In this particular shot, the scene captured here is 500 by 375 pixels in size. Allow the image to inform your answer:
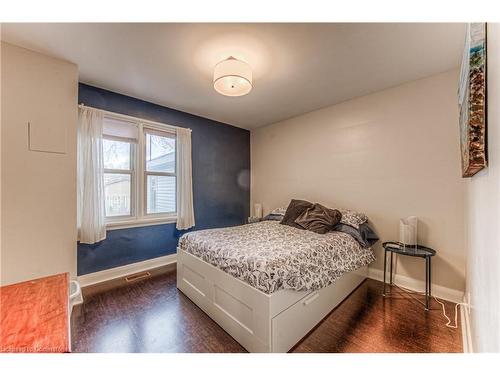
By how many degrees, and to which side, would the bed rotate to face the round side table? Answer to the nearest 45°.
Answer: approximately 135° to its left

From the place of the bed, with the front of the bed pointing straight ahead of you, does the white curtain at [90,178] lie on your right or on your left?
on your right

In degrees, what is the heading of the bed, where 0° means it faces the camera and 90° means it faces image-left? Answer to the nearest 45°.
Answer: approximately 45°

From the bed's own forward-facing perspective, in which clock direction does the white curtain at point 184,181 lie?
The white curtain is roughly at 3 o'clock from the bed.
